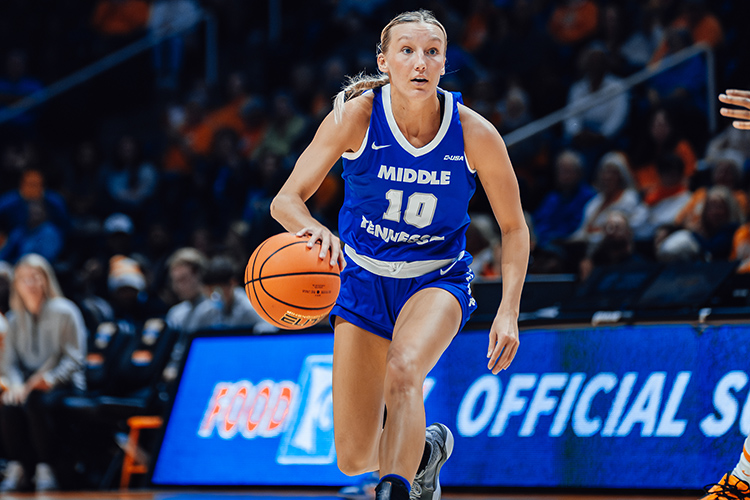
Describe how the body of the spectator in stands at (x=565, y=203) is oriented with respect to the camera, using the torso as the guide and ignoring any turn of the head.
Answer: toward the camera

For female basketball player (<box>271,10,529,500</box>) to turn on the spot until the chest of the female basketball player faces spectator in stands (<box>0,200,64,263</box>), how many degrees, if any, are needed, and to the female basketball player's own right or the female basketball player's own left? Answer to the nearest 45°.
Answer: approximately 135° to the female basketball player's own right

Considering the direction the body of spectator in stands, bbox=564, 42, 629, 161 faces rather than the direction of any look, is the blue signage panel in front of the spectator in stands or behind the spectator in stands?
in front

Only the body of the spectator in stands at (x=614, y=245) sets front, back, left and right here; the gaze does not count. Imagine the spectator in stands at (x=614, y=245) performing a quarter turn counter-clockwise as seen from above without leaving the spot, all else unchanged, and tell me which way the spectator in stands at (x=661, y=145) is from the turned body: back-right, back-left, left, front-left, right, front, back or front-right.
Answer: left

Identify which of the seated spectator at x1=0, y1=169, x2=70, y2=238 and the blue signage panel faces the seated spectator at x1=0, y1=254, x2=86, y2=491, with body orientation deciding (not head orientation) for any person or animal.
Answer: the seated spectator at x1=0, y1=169, x2=70, y2=238

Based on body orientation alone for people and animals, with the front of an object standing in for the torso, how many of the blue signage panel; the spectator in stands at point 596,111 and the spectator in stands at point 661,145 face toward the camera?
3

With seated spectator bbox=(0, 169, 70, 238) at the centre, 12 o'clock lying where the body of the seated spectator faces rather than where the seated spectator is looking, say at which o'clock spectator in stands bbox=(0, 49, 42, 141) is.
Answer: The spectator in stands is roughly at 6 o'clock from the seated spectator.

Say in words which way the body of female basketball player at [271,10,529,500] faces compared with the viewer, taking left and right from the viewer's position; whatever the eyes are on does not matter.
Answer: facing the viewer

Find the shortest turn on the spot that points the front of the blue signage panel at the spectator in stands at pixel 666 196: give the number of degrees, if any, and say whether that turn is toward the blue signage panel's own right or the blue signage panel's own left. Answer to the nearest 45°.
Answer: approximately 135° to the blue signage panel's own left

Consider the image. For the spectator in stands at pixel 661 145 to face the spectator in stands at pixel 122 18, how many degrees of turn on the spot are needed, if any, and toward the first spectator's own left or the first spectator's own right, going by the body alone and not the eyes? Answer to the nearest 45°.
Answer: approximately 135° to the first spectator's own right

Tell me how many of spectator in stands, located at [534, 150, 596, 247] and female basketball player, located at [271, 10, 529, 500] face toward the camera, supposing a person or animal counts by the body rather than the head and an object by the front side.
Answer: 2
